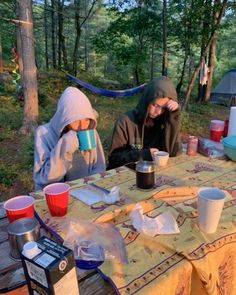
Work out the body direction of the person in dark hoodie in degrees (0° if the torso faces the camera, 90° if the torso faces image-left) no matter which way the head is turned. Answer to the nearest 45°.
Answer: approximately 315°

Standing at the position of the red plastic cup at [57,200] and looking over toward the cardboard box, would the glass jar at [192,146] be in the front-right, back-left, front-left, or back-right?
back-left

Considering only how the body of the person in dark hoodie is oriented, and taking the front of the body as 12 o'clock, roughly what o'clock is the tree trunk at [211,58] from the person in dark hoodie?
The tree trunk is roughly at 8 o'clock from the person in dark hoodie.

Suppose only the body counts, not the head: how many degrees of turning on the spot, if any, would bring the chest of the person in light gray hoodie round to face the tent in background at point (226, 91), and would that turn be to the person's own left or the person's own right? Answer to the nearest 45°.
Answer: approximately 90° to the person's own left

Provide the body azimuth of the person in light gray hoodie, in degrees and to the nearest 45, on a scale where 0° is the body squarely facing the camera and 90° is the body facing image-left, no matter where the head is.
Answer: approximately 315°

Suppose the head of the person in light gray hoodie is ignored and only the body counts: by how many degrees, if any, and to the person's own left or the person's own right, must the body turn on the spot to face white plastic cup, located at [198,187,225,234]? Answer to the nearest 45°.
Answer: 0° — they already face it

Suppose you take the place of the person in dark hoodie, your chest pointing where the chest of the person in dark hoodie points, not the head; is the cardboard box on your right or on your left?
on your right

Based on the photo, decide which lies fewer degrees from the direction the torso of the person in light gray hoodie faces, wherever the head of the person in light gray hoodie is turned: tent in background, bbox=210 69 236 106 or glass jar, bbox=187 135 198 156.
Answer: the glass jar

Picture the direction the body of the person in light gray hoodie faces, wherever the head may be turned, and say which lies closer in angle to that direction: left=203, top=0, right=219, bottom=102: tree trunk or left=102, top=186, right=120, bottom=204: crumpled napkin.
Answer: the crumpled napkin

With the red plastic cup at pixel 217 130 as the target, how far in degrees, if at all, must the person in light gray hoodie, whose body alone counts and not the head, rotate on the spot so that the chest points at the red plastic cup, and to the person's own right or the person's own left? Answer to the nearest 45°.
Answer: approximately 45° to the person's own left

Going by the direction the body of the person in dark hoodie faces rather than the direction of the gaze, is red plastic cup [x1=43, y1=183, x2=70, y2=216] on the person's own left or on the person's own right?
on the person's own right
